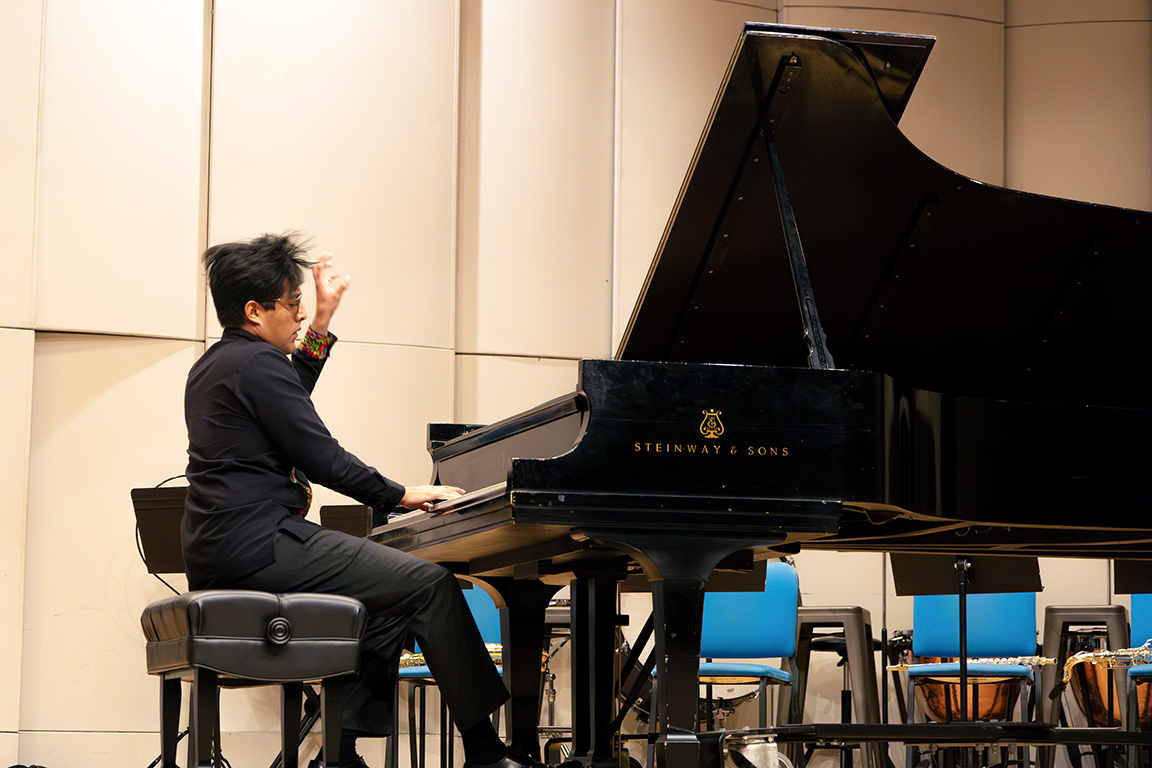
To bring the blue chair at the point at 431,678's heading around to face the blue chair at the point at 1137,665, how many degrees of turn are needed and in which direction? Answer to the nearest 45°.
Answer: approximately 135° to its left

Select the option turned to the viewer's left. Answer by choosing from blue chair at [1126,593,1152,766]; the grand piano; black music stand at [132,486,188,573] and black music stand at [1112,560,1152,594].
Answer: the grand piano

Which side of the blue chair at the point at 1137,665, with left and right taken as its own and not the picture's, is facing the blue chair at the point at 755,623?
right

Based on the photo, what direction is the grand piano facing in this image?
to the viewer's left

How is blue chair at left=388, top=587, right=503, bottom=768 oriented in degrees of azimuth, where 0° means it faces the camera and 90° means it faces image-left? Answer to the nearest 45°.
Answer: approximately 45°

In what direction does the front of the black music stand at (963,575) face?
away from the camera

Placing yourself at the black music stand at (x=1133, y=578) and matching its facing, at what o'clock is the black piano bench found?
The black piano bench is roughly at 7 o'clock from the black music stand.

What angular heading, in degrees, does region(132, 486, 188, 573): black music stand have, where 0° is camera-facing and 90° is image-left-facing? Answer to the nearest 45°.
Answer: approximately 180°
